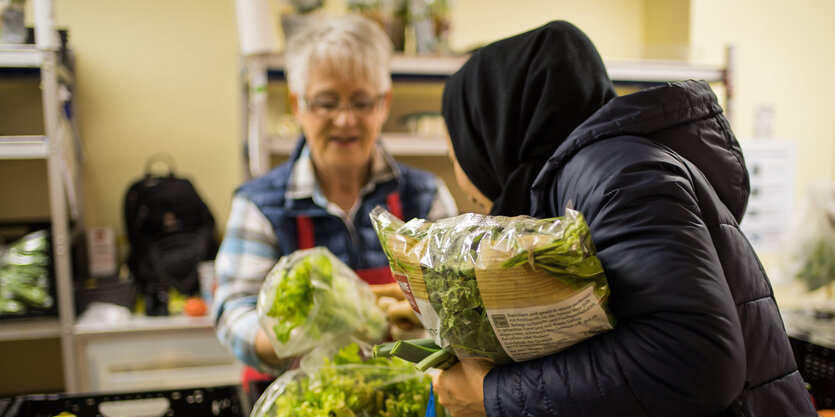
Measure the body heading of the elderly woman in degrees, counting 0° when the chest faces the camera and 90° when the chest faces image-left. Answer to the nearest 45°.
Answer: approximately 0°

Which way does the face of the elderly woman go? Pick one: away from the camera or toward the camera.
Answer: toward the camera

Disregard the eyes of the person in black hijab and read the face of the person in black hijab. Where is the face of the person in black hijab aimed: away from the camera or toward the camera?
away from the camera

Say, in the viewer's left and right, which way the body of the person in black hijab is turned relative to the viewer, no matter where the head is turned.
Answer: facing to the left of the viewer

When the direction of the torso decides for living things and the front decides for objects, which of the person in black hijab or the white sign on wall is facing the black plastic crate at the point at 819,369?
the white sign on wall

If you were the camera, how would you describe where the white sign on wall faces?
facing the viewer

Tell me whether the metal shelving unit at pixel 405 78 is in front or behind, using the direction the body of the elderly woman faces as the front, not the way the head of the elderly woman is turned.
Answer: behind
